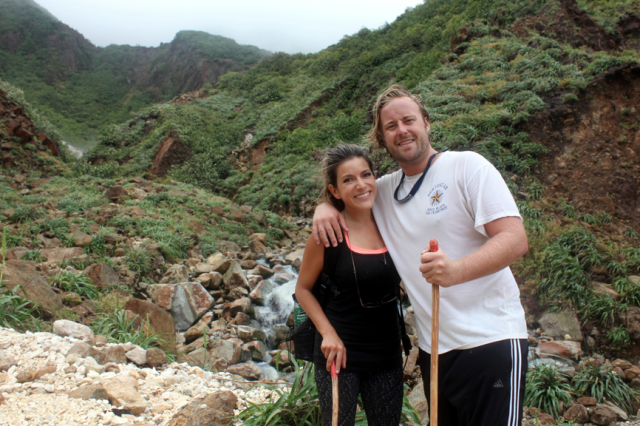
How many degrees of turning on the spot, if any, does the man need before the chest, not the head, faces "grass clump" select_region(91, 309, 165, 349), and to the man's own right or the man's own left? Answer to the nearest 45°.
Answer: approximately 90° to the man's own right

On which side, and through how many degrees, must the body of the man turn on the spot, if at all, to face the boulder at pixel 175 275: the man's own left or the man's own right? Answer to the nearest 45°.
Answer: approximately 90° to the man's own right

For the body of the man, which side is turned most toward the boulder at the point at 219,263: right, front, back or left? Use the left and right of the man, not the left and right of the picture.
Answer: right

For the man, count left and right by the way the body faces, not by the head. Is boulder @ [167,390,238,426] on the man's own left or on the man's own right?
on the man's own right

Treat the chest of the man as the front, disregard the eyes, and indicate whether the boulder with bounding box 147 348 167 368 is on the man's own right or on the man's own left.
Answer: on the man's own right
